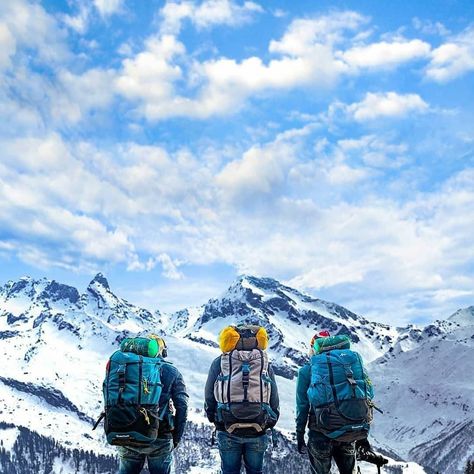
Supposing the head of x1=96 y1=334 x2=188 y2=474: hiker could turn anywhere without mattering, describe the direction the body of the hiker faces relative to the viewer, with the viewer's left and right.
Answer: facing away from the viewer and to the right of the viewer

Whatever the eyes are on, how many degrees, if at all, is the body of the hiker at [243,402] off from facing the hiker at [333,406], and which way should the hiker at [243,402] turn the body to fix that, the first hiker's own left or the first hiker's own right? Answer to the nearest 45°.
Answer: approximately 90° to the first hiker's own right

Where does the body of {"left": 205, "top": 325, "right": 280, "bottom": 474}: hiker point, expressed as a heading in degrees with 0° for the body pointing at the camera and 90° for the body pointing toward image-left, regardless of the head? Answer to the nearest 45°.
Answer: approximately 180°

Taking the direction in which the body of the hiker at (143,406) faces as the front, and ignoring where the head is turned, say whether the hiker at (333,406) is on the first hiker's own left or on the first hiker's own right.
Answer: on the first hiker's own right

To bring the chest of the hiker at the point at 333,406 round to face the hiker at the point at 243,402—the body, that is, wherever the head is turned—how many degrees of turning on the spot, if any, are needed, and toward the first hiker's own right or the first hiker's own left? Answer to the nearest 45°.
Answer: approximately 45° to the first hiker's own left

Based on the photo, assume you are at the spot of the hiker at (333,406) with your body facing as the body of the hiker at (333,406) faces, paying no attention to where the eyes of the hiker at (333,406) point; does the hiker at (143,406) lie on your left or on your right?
on your left

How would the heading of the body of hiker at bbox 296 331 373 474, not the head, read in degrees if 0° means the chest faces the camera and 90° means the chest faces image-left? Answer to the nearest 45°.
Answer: approximately 135°

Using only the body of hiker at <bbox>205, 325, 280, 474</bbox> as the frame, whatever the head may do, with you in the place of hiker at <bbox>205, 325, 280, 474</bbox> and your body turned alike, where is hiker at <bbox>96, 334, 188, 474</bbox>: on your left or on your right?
on your left
